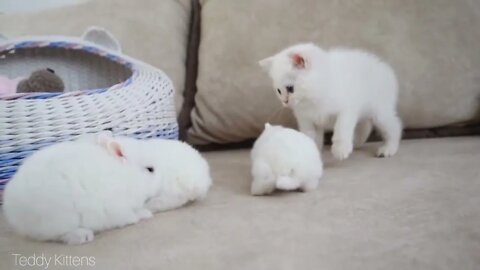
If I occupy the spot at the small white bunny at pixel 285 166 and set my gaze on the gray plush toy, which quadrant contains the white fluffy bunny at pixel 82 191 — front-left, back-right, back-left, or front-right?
front-left

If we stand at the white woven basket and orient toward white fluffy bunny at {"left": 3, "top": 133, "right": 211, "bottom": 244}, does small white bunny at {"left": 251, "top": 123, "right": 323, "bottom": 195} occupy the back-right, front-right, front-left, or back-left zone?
front-left

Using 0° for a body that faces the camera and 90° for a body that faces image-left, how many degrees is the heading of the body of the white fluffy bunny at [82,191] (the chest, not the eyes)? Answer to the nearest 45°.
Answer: approximately 270°

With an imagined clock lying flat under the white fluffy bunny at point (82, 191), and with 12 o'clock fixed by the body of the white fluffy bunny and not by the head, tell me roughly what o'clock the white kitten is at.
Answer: The white kitten is roughly at 11 o'clock from the white fluffy bunny.
